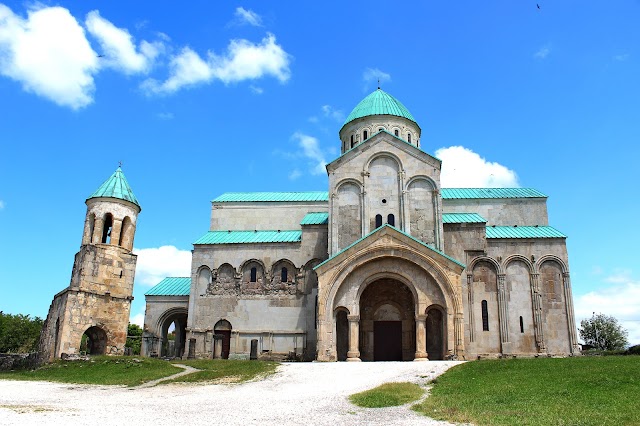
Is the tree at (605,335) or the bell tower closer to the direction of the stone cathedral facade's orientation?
the bell tower

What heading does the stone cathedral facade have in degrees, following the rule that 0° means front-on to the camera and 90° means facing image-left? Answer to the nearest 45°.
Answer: approximately 0°

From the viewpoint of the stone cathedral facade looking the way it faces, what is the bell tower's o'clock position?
The bell tower is roughly at 3 o'clock from the stone cathedral facade.

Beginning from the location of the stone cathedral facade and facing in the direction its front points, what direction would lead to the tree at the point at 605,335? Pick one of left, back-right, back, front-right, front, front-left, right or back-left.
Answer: back-left

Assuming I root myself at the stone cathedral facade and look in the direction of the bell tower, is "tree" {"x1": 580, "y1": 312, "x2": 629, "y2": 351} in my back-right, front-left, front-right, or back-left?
back-right
